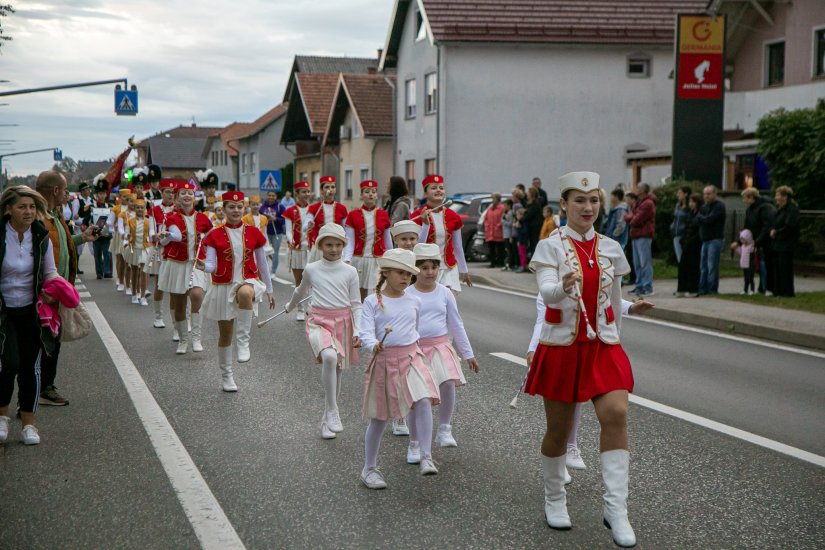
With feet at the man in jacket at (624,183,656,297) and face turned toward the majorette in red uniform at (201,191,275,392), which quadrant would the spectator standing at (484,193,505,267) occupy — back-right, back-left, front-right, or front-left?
back-right

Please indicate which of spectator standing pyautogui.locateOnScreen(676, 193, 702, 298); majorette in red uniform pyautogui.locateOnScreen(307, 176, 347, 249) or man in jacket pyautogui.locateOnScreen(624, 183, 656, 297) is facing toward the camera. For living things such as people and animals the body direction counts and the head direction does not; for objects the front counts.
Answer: the majorette in red uniform

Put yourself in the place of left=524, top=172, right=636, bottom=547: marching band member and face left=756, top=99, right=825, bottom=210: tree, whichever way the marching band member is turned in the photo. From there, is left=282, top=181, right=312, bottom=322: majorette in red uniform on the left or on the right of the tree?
left

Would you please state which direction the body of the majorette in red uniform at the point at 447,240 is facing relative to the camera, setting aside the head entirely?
toward the camera

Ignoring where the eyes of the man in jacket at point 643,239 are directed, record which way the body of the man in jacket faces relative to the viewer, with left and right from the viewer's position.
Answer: facing to the left of the viewer

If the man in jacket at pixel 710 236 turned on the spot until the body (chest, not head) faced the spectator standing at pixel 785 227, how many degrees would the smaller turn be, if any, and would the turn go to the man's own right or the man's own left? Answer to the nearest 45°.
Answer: approximately 90° to the man's own left

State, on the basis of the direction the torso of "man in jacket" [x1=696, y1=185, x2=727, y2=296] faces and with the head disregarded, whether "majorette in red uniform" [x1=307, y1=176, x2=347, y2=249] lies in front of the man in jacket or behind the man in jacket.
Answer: in front

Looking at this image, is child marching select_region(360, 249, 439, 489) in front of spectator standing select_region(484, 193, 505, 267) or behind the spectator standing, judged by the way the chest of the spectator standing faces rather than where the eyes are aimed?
in front

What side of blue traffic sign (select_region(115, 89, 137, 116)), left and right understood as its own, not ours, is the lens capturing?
front

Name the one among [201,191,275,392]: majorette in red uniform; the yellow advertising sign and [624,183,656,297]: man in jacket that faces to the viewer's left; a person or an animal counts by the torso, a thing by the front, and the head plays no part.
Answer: the man in jacket
